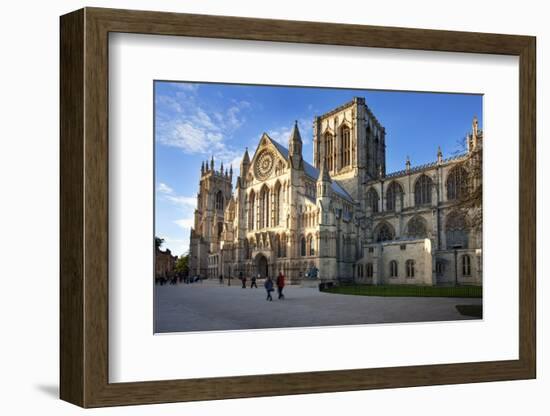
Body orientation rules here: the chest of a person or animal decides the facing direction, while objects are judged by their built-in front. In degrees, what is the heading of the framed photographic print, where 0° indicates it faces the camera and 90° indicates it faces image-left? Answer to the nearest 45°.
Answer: approximately 315°
